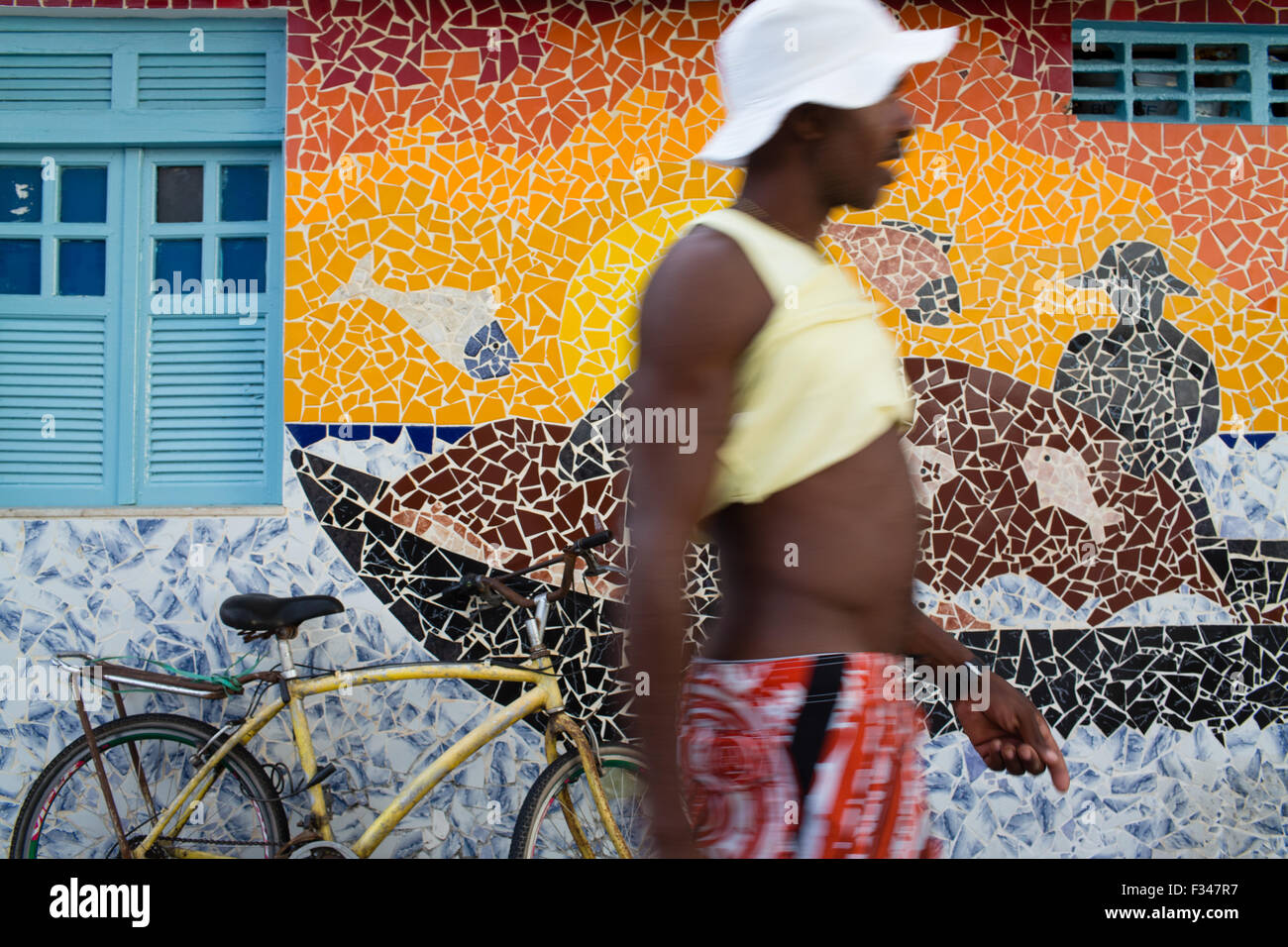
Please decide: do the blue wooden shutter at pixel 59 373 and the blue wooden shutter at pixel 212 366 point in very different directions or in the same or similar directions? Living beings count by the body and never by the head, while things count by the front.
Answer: same or similar directions

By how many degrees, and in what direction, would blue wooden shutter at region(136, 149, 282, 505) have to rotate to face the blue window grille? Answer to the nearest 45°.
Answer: approximately 90° to its left

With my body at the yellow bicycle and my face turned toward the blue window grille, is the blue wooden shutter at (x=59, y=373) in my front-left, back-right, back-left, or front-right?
back-left

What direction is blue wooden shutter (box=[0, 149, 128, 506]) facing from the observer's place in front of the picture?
facing the viewer

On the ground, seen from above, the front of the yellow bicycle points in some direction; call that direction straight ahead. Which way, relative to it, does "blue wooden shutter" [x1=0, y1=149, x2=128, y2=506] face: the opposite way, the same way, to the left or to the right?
to the right

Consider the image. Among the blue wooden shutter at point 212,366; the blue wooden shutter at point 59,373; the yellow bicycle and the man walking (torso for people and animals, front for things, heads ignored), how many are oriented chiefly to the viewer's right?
2

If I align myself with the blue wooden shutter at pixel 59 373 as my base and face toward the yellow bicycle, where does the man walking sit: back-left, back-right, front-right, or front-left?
front-right

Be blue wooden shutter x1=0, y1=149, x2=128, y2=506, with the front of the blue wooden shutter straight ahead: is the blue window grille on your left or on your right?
on your left

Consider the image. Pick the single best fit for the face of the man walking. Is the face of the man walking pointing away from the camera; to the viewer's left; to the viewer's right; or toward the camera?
to the viewer's right

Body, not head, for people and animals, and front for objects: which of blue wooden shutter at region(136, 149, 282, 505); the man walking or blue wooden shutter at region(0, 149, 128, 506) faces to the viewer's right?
the man walking

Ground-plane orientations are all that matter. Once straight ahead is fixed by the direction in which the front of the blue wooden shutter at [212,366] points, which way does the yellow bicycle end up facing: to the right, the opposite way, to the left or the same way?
to the left

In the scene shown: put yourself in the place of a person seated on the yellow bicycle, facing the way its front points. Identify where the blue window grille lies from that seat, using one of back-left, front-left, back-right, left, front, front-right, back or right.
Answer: front

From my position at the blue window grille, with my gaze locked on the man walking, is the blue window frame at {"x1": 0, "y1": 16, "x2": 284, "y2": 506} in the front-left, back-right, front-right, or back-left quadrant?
front-right

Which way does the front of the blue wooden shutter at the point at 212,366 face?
toward the camera

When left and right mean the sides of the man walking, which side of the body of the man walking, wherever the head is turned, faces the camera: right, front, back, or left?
right

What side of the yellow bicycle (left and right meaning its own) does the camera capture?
right
